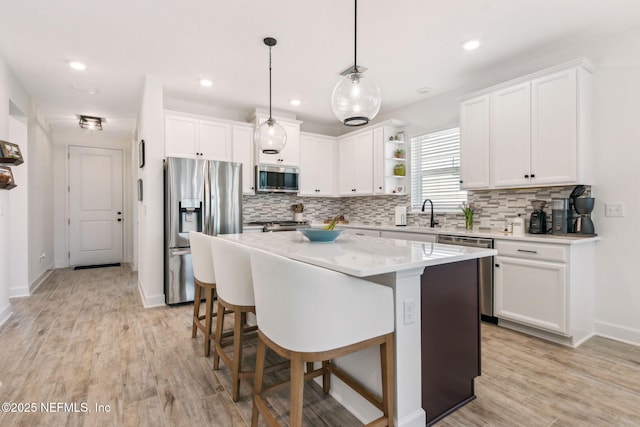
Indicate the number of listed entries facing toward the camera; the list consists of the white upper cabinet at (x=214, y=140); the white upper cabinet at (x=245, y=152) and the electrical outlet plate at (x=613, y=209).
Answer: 3

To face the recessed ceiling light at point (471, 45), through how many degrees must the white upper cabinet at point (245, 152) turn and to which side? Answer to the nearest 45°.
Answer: approximately 45° to its left

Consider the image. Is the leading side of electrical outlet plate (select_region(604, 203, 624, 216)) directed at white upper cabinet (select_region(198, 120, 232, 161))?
no

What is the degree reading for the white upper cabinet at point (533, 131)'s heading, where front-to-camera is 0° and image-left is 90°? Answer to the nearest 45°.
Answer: approximately 45°

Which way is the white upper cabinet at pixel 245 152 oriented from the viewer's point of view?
toward the camera

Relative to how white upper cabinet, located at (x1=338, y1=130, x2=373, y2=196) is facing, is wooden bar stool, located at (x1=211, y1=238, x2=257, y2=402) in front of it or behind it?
in front

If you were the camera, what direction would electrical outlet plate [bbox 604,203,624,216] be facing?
facing the viewer

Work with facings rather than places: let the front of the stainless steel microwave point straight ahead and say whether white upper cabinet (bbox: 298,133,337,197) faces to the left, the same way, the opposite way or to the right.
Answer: the same way

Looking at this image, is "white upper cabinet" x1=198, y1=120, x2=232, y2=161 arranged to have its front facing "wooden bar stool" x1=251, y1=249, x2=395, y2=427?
yes

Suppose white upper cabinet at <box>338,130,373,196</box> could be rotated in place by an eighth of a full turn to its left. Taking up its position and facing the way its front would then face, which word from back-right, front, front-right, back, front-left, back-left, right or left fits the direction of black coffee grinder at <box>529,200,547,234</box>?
front-left

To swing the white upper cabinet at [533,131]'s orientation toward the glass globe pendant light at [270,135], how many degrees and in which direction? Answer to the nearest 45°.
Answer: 0° — it already faces it

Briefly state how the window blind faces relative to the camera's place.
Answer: facing the viewer and to the left of the viewer

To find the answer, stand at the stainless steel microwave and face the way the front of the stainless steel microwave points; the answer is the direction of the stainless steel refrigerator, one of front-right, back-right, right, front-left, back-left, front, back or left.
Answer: right
